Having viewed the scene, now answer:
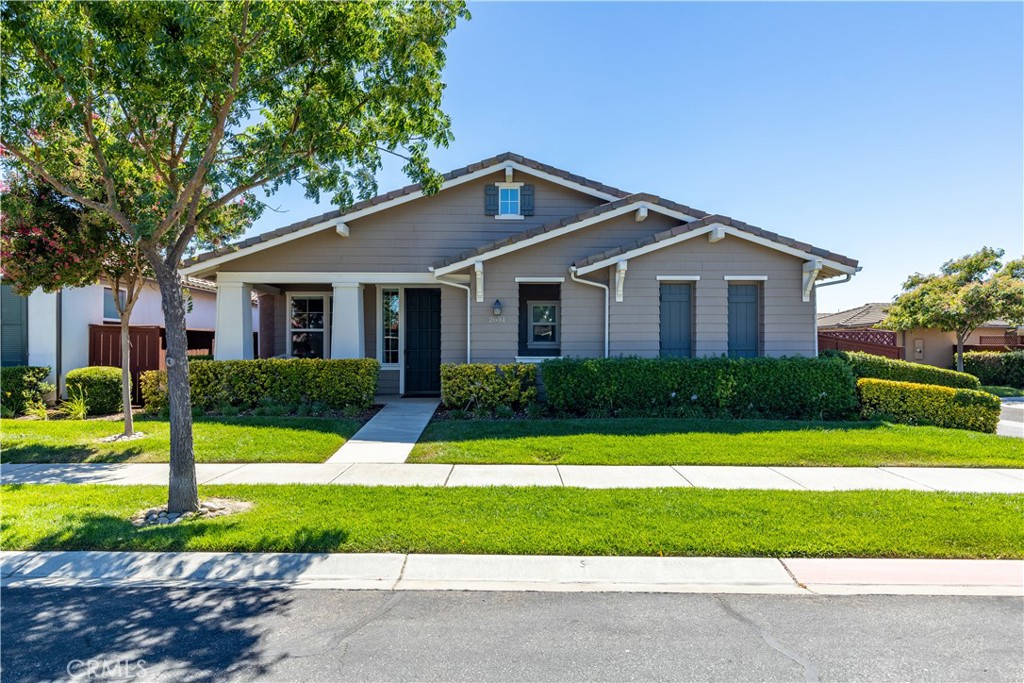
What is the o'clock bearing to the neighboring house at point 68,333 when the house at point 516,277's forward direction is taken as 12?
The neighboring house is roughly at 3 o'clock from the house.

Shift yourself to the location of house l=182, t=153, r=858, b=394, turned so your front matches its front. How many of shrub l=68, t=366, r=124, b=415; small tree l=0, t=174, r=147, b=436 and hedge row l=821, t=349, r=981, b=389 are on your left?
1

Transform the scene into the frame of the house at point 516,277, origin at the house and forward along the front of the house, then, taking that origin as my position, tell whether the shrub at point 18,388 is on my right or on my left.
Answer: on my right

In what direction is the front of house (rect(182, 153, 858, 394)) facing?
toward the camera

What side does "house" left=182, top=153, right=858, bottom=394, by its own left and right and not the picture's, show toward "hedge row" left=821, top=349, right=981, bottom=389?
left

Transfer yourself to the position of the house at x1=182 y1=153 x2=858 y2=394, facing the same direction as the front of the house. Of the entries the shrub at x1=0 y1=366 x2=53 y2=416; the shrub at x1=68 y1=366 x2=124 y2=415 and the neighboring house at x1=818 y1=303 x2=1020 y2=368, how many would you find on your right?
2

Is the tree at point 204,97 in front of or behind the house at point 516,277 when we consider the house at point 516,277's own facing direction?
in front

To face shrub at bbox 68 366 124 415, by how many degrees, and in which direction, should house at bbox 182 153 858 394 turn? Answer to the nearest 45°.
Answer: approximately 90° to its right

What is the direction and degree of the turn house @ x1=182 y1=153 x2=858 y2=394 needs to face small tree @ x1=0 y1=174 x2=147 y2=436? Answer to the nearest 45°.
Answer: approximately 45° to its right
